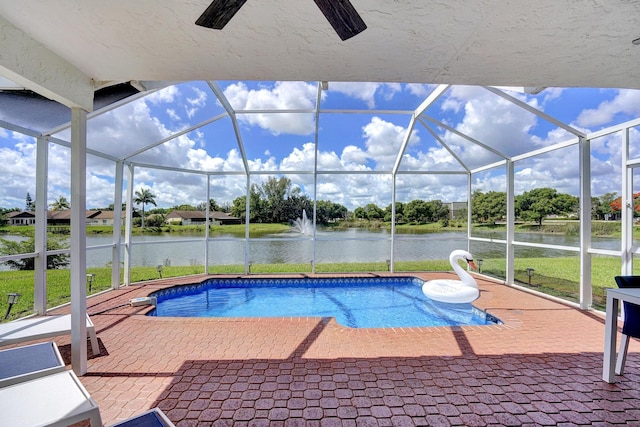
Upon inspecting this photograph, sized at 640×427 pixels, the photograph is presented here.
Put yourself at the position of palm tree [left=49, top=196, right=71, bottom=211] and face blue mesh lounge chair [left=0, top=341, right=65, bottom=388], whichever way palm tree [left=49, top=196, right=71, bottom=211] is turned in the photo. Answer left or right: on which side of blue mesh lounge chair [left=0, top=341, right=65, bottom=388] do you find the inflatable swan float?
left

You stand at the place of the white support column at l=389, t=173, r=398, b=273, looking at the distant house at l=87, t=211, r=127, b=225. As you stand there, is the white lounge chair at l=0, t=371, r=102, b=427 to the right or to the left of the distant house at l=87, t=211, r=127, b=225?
left

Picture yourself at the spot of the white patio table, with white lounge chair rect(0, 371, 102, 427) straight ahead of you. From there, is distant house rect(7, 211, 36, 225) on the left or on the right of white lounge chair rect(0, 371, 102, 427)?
right
